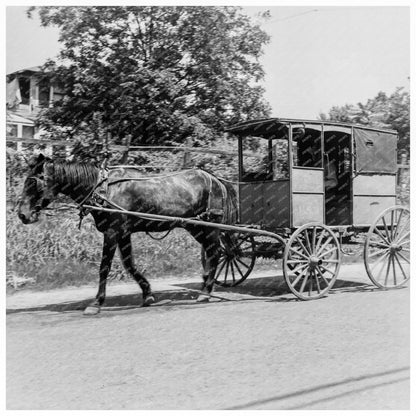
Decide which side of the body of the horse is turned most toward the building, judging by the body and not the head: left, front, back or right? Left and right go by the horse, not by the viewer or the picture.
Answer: right

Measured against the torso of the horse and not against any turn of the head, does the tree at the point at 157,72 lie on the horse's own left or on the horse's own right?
on the horse's own right

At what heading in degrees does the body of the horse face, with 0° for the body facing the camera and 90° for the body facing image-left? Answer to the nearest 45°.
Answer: approximately 90°
